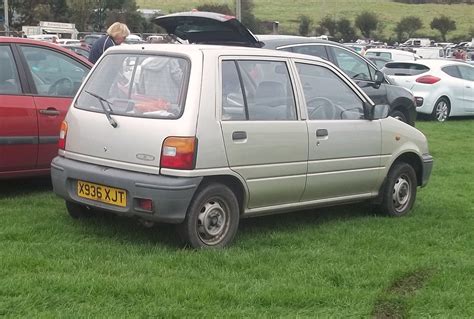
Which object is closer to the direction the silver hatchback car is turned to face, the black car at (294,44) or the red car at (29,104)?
the black car

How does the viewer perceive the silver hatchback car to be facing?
facing away from the viewer and to the right of the viewer

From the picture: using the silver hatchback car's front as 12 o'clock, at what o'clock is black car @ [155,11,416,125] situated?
The black car is roughly at 11 o'clock from the silver hatchback car.

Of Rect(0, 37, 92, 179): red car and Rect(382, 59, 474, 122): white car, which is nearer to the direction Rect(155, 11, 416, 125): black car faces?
the white car

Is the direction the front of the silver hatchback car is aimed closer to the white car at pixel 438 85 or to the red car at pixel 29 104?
the white car

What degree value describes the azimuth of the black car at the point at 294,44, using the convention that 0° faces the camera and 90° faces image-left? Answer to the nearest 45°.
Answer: approximately 225°

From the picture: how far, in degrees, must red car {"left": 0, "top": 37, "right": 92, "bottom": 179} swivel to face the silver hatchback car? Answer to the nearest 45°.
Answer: approximately 45° to its right

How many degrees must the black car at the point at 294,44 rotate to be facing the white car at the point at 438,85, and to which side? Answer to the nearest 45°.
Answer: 0° — it already faces it

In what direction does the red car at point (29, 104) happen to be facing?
to the viewer's right
